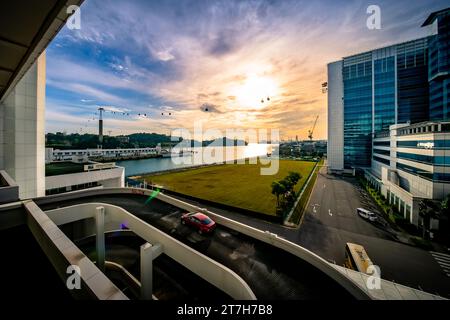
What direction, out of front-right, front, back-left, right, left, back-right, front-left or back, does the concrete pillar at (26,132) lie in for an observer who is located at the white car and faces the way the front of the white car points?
right

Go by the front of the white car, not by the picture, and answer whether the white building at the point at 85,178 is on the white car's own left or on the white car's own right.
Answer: on the white car's own right

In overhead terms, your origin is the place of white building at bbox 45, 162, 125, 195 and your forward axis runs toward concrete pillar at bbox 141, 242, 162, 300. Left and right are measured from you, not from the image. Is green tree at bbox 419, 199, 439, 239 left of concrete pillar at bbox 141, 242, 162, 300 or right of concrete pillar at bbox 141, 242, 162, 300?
left

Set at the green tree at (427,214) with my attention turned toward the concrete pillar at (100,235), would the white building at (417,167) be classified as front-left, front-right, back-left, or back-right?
back-right

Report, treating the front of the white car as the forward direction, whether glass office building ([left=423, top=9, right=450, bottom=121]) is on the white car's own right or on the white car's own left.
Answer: on the white car's own left

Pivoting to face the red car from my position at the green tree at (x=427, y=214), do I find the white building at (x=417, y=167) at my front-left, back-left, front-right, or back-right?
back-right

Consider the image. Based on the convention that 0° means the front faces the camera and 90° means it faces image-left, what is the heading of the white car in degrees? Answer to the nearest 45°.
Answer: approximately 315°

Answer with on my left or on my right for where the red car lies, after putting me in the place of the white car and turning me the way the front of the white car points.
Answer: on my right

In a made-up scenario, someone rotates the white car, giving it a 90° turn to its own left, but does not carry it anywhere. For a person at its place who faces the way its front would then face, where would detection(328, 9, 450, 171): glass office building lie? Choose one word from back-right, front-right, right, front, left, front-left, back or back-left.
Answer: front-left
